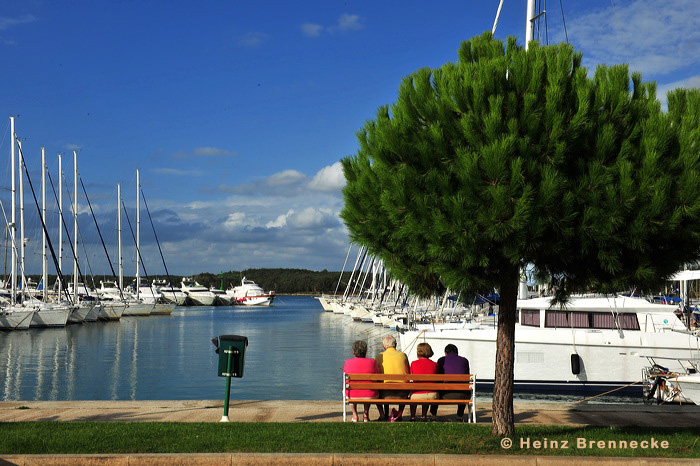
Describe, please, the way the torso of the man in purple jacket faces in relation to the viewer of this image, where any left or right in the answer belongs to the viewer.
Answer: facing away from the viewer

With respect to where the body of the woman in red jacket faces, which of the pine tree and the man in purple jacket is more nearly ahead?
the man in purple jacket

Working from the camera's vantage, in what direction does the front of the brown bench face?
facing away from the viewer

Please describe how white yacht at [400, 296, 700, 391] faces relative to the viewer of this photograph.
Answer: facing to the left of the viewer

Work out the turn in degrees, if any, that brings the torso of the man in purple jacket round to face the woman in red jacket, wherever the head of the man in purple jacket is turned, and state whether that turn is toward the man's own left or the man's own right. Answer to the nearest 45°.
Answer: approximately 135° to the man's own left

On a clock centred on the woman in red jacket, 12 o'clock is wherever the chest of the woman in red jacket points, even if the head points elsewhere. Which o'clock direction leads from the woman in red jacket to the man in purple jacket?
The man in purple jacket is roughly at 2 o'clock from the woman in red jacket.

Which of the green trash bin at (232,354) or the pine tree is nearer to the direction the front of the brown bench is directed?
the green trash bin

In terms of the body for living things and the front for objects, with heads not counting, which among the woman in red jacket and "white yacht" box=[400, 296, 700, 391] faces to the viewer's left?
the white yacht

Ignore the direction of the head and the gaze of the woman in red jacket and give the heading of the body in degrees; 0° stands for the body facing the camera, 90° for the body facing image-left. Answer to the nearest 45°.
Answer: approximately 180°
